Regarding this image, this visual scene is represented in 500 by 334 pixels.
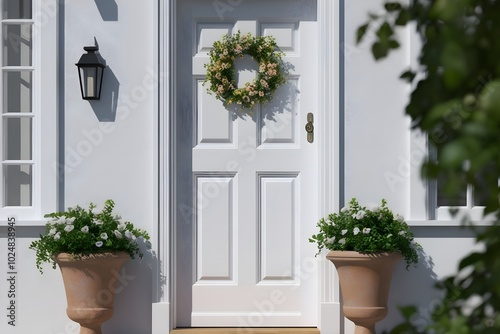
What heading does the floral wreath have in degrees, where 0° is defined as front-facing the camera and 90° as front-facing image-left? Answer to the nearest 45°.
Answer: approximately 0°

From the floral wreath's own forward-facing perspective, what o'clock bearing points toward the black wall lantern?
The black wall lantern is roughly at 3 o'clock from the floral wreath.

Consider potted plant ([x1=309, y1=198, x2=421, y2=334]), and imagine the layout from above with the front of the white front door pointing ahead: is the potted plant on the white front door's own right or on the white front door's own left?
on the white front door's own left

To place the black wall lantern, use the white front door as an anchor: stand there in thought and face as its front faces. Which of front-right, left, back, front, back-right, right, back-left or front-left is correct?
right

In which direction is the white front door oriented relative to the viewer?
toward the camera

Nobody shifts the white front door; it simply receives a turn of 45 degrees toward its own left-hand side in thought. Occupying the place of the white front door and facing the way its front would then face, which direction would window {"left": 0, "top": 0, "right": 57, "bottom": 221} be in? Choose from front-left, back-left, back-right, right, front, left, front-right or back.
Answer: back-right
